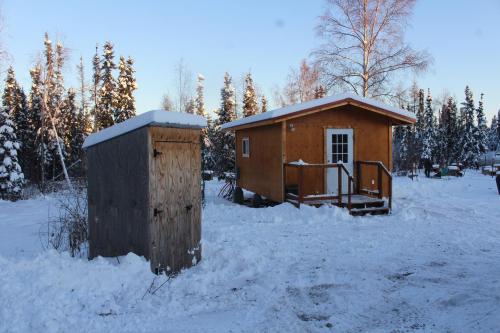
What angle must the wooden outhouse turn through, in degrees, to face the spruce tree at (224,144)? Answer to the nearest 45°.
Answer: approximately 135° to its left

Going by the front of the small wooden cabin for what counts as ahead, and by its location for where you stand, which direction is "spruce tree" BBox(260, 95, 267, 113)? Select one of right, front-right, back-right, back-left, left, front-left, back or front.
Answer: back-left

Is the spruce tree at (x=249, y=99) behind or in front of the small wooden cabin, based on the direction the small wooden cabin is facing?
behind

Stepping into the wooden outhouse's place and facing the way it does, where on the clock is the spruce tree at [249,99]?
The spruce tree is roughly at 8 o'clock from the wooden outhouse.

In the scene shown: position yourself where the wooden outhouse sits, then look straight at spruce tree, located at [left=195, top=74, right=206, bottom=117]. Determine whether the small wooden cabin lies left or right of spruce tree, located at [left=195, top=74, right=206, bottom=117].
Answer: right

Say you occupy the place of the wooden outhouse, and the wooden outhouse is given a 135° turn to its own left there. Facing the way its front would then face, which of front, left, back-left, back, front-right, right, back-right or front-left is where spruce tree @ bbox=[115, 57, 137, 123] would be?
front

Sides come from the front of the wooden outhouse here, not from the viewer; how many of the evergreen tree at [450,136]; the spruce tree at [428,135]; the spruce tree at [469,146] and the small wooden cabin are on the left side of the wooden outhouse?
4

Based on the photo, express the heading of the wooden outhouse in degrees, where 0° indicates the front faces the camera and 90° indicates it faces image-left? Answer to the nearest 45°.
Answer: approximately 315°

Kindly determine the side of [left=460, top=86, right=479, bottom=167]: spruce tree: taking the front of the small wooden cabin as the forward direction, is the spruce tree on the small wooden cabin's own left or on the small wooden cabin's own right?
on the small wooden cabin's own left

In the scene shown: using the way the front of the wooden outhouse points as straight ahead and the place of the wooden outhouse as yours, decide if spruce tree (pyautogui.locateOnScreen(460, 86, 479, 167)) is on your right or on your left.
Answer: on your left

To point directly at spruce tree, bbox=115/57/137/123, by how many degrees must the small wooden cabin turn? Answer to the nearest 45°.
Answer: approximately 180°

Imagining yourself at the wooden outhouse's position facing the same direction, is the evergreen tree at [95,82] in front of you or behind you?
behind

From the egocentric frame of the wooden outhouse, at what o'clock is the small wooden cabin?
The small wooden cabin is roughly at 9 o'clock from the wooden outhouse.

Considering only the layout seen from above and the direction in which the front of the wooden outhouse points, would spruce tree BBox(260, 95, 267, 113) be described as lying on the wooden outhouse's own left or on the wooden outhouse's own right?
on the wooden outhouse's own left
